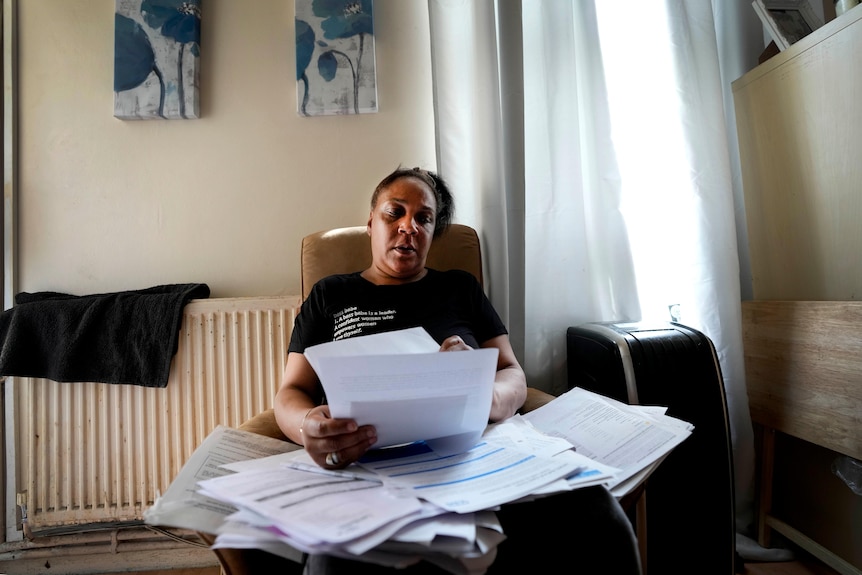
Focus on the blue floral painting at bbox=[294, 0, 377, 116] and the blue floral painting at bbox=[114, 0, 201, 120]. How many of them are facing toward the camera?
2

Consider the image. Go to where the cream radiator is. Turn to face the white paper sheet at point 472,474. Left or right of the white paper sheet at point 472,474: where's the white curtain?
left

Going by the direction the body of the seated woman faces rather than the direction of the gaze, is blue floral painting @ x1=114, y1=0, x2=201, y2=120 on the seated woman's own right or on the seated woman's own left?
on the seated woman's own right

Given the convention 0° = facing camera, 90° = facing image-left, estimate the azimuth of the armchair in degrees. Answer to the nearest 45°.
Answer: approximately 0°

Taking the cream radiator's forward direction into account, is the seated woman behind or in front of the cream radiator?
in front

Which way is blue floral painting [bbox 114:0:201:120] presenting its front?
toward the camera

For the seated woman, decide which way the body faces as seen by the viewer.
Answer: toward the camera

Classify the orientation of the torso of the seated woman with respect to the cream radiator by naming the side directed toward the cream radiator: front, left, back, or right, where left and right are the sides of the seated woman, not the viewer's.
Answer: right
